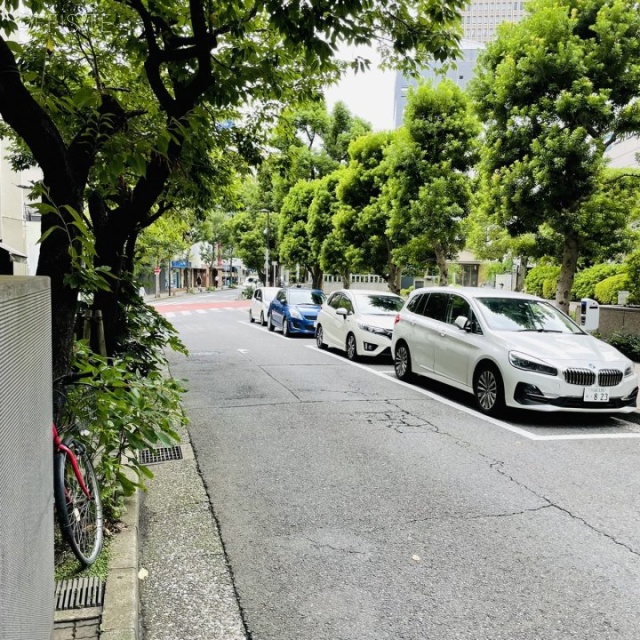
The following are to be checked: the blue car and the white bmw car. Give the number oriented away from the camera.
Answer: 0

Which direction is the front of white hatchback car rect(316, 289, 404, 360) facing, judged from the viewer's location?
facing the viewer and to the right of the viewer

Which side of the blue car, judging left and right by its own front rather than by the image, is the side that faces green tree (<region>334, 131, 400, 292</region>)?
left

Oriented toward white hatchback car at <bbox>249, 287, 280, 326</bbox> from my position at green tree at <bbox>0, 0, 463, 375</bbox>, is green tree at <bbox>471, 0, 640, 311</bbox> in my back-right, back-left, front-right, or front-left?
front-right

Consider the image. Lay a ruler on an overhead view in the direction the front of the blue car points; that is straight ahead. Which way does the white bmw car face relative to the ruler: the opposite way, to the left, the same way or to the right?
the same way

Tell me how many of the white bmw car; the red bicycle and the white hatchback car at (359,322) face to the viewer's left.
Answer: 0

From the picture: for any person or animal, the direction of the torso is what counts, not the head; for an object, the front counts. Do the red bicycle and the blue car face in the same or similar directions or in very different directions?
same or similar directions

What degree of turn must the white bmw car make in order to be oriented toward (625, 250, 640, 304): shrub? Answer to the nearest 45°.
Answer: approximately 135° to its left

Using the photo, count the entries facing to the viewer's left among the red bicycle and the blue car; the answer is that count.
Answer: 0

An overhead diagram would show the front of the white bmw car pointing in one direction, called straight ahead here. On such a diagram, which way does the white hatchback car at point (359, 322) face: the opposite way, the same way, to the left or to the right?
the same way

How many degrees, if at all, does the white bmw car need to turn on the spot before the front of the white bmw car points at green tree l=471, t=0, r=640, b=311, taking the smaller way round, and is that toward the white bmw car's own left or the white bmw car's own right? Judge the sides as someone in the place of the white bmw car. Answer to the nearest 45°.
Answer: approximately 135° to the white bmw car's own left

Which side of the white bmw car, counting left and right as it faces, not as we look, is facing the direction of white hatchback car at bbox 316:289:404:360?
back

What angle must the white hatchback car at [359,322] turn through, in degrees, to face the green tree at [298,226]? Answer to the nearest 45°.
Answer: approximately 135° to its left

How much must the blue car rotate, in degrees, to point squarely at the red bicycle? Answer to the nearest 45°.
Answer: approximately 45° to its right

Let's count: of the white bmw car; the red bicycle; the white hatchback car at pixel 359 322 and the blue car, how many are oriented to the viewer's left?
0

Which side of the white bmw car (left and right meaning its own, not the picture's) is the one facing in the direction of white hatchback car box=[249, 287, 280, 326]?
back

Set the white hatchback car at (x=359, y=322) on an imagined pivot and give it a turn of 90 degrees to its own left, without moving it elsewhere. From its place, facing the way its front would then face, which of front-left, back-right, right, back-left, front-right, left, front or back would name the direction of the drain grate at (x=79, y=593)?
back-right
